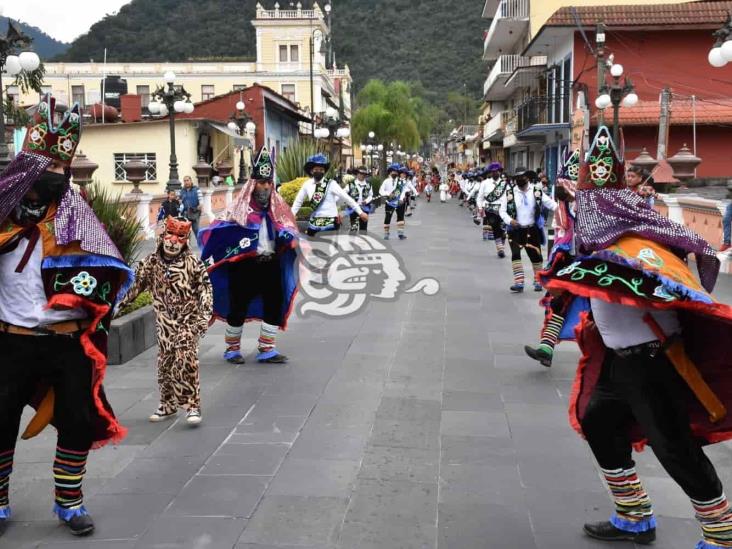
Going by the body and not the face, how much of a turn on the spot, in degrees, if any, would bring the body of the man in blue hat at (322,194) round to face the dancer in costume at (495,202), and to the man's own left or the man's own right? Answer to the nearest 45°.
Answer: approximately 135° to the man's own left

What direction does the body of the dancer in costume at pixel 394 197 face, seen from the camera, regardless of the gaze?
toward the camera

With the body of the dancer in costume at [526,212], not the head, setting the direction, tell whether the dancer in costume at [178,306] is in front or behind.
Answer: in front

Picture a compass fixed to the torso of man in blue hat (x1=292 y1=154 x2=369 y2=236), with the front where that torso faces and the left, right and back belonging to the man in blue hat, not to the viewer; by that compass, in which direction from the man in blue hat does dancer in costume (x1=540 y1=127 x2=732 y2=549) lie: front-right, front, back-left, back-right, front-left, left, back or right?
front

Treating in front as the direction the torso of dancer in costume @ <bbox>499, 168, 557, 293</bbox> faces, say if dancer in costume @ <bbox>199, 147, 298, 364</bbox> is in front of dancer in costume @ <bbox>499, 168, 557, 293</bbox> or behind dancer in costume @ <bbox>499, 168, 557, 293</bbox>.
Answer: in front

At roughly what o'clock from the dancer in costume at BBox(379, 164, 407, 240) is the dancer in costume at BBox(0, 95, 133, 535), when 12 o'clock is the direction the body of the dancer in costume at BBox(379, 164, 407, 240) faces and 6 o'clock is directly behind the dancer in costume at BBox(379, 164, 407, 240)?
the dancer in costume at BBox(0, 95, 133, 535) is roughly at 12 o'clock from the dancer in costume at BBox(379, 164, 407, 240).

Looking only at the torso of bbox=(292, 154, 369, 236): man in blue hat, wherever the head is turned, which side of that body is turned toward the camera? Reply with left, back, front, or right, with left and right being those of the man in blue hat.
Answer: front

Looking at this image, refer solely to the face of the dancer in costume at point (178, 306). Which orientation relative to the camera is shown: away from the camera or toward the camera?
toward the camera

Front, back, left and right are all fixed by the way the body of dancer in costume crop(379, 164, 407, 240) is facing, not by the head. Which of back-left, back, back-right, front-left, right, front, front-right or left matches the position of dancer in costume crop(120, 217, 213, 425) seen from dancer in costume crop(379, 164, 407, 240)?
front

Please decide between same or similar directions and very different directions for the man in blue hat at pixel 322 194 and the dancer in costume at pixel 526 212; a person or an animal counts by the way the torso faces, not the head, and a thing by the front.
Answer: same or similar directions

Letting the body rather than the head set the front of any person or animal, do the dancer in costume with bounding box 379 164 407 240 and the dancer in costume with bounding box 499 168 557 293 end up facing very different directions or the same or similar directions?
same or similar directions

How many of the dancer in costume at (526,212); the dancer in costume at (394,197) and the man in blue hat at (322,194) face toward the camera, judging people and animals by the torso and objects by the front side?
3

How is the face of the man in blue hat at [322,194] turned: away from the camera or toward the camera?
toward the camera

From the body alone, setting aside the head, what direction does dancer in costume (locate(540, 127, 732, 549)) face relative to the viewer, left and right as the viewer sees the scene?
facing the viewer and to the left of the viewer

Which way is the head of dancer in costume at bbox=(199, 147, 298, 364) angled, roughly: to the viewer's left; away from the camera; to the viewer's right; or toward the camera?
toward the camera
